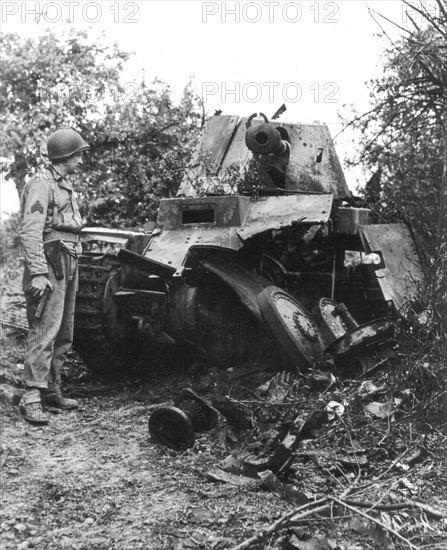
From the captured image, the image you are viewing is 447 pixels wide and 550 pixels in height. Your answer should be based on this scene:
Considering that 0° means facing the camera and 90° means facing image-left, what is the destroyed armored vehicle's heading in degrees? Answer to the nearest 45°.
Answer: approximately 0°

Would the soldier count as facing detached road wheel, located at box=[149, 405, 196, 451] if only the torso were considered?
yes

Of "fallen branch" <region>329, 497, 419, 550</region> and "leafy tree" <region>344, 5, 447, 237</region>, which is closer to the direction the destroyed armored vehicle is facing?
the fallen branch

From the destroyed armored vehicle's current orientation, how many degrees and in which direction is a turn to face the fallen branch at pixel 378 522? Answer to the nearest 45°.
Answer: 0° — it already faces it

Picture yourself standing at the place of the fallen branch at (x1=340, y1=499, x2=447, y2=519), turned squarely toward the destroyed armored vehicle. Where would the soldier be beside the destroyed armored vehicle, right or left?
left

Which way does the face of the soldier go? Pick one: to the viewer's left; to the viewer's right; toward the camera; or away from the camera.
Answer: to the viewer's right

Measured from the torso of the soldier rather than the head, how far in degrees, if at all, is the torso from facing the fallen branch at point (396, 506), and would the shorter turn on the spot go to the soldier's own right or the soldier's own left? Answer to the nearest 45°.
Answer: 0° — they already face it

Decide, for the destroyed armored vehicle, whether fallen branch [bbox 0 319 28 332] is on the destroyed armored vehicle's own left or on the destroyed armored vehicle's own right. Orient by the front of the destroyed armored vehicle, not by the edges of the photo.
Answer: on the destroyed armored vehicle's own right

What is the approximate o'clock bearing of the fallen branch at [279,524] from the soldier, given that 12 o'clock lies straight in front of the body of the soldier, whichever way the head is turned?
The fallen branch is roughly at 1 o'clock from the soldier.

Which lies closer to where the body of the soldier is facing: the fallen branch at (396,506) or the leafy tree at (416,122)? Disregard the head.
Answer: the fallen branch
